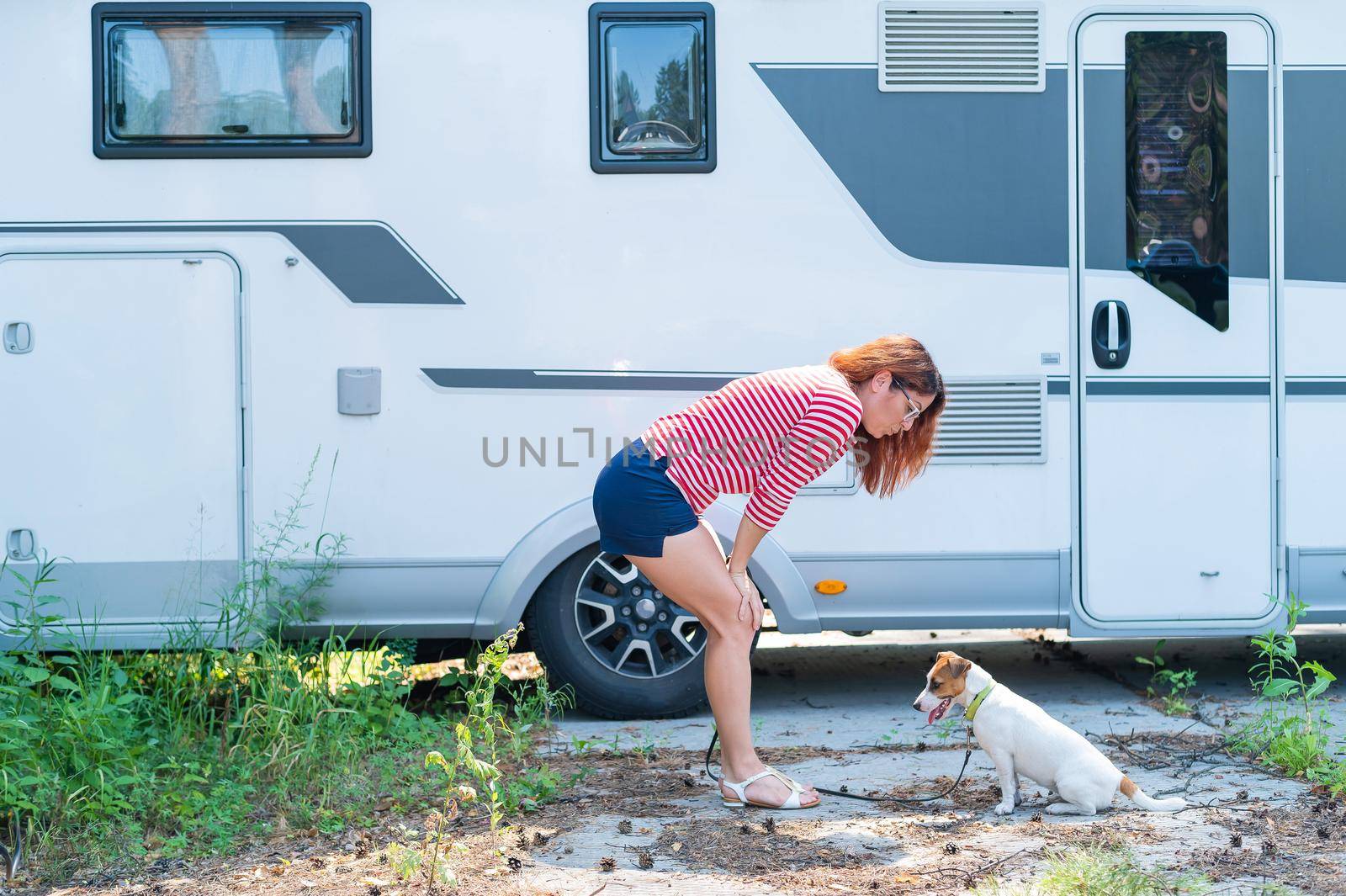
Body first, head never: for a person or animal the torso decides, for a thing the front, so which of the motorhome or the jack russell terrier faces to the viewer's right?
the motorhome

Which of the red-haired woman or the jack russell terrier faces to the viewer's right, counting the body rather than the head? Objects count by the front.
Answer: the red-haired woman

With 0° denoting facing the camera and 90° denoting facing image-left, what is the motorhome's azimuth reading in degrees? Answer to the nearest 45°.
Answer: approximately 270°

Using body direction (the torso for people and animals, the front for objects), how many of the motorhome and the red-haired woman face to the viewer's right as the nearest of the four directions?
2

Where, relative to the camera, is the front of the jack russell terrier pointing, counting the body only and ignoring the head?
to the viewer's left

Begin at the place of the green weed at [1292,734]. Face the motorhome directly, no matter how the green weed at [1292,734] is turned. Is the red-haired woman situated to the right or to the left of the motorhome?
left

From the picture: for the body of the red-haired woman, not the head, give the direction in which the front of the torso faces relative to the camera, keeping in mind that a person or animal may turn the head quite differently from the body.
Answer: to the viewer's right

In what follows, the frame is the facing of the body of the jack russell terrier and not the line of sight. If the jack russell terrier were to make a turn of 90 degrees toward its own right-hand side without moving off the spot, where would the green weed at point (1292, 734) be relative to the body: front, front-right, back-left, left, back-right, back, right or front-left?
front-right

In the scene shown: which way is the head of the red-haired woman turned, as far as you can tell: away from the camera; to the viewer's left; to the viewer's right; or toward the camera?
to the viewer's right

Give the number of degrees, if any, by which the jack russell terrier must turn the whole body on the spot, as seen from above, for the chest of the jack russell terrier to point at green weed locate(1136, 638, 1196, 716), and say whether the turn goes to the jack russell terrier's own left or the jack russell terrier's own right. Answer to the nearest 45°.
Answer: approximately 90° to the jack russell terrier's own right
